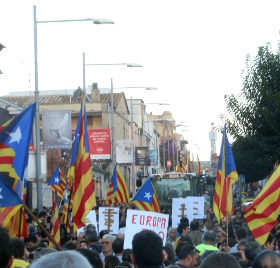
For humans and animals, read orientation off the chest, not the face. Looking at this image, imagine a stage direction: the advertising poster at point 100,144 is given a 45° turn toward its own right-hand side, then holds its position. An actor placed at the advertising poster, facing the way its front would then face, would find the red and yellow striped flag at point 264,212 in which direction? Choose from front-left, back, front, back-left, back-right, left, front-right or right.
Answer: front-left

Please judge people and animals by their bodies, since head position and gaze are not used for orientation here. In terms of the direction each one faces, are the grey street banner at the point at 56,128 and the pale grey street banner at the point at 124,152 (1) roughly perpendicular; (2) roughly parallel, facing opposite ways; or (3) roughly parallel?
roughly parallel

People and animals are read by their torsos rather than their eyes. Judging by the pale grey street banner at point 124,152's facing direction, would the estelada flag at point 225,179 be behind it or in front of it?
in front

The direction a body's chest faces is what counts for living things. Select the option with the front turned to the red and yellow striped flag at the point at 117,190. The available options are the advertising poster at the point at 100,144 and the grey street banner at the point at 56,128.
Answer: the advertising poster

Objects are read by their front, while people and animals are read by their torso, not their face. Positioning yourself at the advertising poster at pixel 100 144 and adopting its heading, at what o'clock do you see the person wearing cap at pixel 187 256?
The person wearing cap is roughly at 12 o'clock from the advertising poster.

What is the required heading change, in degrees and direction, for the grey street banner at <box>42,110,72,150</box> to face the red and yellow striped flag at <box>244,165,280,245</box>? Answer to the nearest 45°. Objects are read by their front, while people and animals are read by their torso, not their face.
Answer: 0° — it already faces it

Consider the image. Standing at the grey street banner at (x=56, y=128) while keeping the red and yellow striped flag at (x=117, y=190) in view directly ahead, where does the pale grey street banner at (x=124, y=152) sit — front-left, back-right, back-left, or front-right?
front-left

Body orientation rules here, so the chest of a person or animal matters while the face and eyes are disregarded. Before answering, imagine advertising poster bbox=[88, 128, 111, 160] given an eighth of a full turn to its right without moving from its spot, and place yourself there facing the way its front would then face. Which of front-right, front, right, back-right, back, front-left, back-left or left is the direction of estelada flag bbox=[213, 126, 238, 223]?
front-left

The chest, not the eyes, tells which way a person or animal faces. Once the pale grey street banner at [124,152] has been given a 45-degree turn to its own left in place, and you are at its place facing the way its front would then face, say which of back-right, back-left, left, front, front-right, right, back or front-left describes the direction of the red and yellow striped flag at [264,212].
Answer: front-right

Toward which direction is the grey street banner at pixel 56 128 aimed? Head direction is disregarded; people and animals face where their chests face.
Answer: toward the camera

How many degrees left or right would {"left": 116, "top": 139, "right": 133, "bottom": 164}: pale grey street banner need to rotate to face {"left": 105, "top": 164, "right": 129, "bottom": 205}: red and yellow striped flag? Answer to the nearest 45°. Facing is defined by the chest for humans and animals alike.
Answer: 0° — it already faces it

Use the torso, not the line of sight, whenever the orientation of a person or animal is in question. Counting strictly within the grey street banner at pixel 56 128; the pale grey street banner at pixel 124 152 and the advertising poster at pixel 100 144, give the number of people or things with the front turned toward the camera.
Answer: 3

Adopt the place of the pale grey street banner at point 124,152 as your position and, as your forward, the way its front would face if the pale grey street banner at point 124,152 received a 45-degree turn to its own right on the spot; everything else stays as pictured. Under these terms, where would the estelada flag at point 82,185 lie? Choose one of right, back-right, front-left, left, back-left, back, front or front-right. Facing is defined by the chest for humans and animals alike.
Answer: front-left
